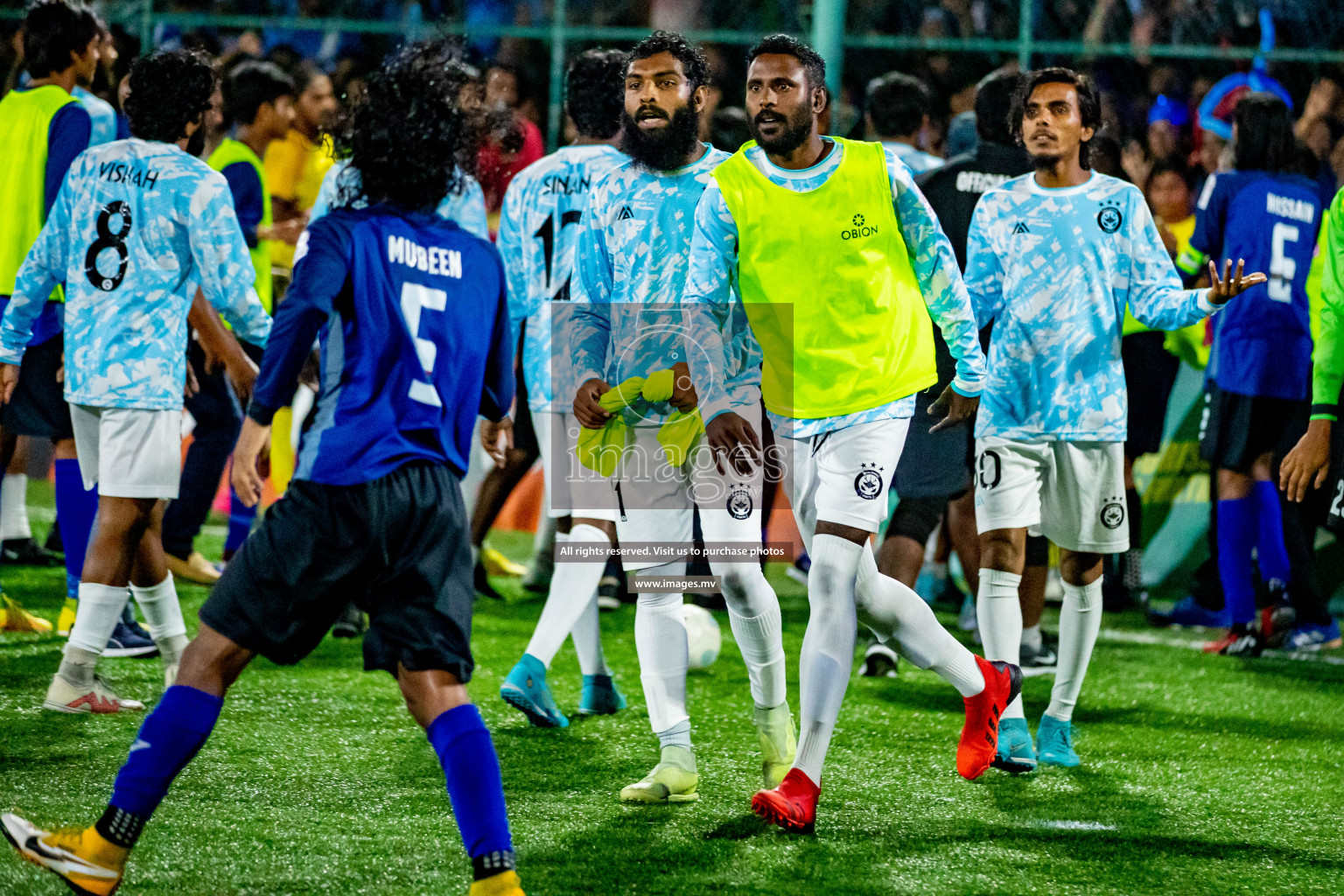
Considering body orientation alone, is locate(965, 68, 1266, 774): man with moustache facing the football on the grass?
no

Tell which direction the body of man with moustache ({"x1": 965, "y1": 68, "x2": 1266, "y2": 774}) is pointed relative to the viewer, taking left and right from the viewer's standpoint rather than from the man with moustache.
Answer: facing the viewer

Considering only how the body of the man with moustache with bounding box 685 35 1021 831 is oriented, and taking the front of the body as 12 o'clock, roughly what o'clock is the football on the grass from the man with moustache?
The football on the grass is roughly at 4 o'clock from the man with moustache.

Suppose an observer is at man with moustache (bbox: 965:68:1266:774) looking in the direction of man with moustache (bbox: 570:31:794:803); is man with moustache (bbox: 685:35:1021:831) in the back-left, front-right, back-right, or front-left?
front-left

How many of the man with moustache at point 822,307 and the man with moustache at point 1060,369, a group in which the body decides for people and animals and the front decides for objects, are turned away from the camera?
0

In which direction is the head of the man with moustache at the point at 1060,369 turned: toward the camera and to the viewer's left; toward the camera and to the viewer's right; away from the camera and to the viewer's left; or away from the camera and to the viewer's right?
toward the camera and to the viewer's left

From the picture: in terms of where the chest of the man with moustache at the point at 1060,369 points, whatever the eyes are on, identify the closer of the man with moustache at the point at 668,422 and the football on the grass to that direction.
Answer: the man with moustache

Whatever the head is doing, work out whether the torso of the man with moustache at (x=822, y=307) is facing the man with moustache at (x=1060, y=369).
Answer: no

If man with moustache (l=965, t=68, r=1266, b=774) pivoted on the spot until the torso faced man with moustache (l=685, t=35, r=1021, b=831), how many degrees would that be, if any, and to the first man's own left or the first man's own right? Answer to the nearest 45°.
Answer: approximately 45° to the first man's own right

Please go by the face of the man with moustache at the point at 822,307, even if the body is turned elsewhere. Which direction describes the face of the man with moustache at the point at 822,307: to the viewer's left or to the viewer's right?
to the viewer's left

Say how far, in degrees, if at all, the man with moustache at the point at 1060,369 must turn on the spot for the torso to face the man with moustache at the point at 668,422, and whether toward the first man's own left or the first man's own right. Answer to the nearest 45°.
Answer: approximately 45° to the first man's own right

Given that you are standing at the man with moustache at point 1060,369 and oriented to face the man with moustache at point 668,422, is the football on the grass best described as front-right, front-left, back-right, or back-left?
front-right
